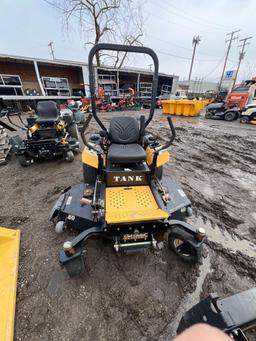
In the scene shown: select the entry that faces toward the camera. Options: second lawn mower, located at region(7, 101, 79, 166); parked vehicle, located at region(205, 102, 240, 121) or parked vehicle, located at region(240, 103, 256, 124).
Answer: the second lawn mower

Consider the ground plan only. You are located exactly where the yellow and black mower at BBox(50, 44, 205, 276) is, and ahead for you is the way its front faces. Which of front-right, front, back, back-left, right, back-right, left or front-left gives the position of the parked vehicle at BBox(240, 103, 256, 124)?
back-left

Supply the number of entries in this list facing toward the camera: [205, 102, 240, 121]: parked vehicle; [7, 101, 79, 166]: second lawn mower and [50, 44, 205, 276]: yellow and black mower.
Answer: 2

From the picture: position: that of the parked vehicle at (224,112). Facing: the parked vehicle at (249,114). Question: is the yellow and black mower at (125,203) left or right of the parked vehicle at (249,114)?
right

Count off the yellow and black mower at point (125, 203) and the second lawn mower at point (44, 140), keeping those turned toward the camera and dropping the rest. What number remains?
2

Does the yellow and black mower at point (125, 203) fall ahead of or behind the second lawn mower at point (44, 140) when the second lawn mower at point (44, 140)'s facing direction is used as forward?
ahead

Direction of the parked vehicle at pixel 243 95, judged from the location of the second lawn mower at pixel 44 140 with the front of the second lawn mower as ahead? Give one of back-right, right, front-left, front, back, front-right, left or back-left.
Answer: left

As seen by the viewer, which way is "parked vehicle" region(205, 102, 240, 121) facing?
to the viewer's left

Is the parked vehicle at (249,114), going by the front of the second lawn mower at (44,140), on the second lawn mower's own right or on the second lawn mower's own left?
on the second lawn mower's own left

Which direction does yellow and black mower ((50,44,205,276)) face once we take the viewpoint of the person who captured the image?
facing the viewer

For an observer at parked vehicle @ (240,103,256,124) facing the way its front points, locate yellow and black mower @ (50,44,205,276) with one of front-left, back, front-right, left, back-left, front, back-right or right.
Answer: left

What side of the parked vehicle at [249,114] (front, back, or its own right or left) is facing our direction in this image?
left

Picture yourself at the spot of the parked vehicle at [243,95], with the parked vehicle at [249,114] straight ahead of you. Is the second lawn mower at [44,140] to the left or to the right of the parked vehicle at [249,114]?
right
